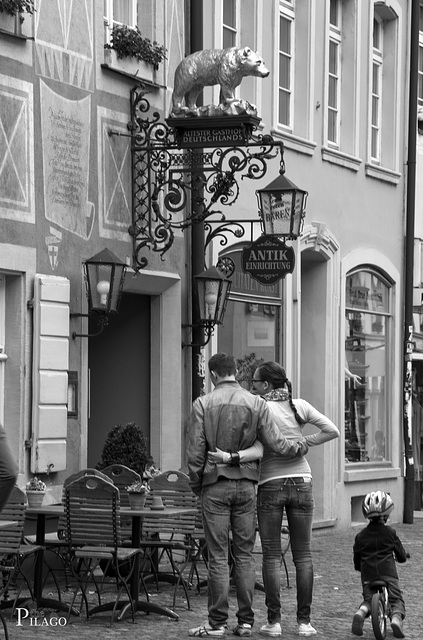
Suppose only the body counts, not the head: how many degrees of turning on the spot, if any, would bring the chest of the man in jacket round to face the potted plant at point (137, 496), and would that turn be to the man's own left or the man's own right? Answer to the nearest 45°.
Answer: approximately 45° to the man's own left

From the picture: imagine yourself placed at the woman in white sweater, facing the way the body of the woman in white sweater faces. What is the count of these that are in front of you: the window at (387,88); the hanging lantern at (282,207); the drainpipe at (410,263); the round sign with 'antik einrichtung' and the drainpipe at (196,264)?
5

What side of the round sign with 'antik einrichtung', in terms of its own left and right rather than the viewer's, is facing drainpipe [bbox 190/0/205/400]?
right

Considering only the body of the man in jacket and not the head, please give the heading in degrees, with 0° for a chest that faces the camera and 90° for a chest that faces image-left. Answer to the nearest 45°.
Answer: approximately 180°

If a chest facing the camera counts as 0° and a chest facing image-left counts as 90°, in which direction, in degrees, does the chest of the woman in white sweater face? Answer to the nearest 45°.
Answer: approximately 180°

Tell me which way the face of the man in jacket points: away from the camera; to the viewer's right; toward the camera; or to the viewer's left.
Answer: away from the camera

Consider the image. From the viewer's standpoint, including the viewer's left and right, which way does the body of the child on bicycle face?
facing away from the viewer

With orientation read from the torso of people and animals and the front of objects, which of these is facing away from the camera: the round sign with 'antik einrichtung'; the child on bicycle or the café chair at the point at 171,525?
the child on bicycle

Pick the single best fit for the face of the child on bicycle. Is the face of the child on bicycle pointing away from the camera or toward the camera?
away from the camera

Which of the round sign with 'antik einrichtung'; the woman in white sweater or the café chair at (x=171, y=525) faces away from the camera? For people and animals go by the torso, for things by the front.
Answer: the woman in white sweater
